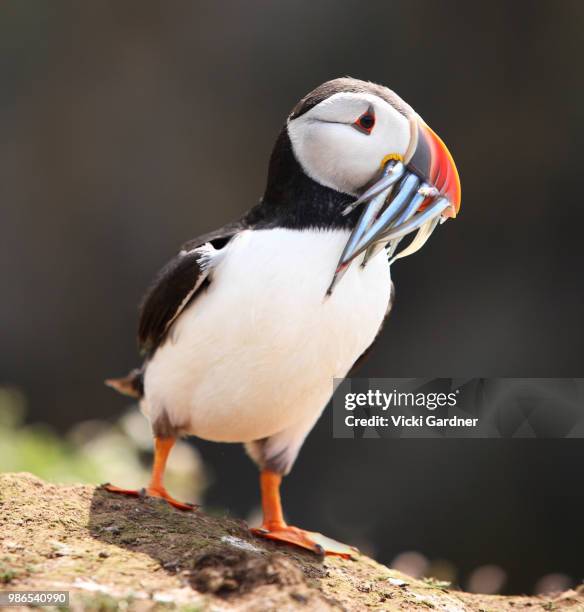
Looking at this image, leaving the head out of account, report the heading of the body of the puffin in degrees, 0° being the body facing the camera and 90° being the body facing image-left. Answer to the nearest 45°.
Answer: approximately 315°
